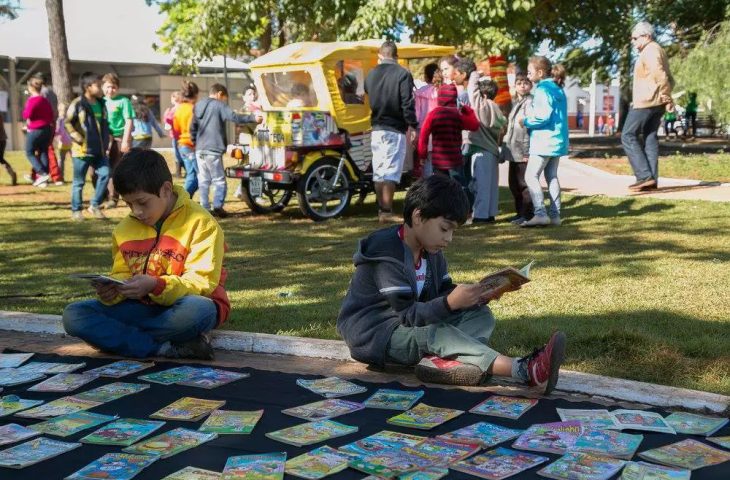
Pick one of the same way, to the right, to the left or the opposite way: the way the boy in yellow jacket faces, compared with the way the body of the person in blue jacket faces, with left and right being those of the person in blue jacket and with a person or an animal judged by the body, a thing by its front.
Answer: to the left

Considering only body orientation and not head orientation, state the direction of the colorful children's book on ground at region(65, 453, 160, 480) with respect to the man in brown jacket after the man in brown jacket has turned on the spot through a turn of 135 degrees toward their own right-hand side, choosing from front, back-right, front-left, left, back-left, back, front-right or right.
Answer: back-right

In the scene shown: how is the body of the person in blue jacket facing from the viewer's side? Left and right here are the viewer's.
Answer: facing to the left of the viewer

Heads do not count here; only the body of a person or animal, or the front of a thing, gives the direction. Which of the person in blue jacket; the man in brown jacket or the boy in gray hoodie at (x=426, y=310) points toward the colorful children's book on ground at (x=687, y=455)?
the boy in gray hoodie

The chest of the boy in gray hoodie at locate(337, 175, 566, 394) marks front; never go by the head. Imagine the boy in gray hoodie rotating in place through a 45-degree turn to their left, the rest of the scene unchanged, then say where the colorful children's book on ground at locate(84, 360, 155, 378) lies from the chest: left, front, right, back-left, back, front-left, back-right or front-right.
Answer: back

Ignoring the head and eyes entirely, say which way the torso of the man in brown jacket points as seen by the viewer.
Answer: to the viewer's left

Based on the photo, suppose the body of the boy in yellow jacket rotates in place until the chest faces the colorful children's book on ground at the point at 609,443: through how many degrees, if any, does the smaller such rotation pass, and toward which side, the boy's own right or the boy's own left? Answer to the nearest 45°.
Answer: approximately 90° to the boy's own left

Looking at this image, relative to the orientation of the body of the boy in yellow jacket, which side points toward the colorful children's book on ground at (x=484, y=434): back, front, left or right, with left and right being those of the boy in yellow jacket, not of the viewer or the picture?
left

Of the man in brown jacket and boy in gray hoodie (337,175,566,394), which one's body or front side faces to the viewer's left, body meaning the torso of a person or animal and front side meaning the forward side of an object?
the man in brown jacket

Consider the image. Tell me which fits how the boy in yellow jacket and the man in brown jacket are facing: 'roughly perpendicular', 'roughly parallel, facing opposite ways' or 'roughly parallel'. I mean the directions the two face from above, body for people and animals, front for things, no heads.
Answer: roughly perpendicular

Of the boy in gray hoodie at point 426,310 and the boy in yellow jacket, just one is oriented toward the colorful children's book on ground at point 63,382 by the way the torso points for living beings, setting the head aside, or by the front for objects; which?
the boy in yellow jacket

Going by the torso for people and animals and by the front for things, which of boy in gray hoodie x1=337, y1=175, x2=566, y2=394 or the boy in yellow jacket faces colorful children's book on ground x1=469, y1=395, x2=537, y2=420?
the boy in gray hoodie

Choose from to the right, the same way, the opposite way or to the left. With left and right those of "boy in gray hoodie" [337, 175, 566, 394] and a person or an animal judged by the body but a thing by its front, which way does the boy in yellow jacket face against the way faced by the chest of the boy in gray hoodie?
to the right

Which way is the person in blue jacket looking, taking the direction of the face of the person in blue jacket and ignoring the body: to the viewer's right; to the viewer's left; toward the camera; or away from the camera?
to the viewer's left

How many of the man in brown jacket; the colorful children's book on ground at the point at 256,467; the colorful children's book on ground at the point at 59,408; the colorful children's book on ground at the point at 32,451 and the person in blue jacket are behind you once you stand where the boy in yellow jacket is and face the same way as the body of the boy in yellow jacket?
2

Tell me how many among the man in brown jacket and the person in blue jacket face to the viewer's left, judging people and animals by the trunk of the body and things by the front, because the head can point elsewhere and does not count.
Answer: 2
